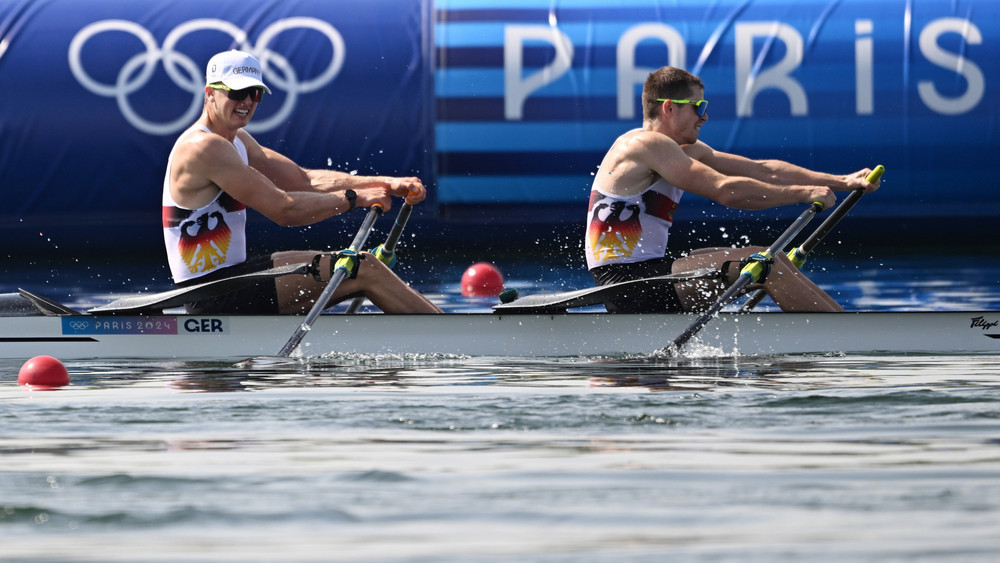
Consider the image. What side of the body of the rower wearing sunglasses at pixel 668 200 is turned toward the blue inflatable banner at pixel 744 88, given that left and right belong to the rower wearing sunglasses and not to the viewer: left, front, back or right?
left

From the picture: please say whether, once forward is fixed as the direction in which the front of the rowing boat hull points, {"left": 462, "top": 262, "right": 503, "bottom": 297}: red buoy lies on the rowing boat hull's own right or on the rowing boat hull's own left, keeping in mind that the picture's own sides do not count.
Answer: on the rowing boat hull's own right

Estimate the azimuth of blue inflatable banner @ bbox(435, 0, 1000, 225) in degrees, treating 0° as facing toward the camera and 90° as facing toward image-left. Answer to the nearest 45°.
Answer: approximately 0°

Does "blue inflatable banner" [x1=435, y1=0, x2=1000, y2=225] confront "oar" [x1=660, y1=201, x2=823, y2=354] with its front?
yes

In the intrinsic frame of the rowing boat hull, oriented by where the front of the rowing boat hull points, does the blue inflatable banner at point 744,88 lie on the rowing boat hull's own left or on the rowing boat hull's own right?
on the rowing boat hull's own right

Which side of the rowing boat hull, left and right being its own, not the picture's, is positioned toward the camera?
left

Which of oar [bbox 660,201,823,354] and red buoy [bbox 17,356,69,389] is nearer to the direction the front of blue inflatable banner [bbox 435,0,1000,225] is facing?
the oar

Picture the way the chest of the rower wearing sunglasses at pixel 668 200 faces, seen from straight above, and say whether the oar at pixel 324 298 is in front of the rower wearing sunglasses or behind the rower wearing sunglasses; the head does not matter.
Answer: behind

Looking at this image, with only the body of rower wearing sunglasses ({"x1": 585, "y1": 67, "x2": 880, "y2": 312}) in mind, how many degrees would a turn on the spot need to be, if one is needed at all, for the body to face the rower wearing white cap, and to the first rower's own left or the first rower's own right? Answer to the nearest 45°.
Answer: approximately 180°

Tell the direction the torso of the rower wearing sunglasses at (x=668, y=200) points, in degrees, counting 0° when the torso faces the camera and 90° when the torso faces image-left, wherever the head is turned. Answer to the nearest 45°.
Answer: approximately 270°

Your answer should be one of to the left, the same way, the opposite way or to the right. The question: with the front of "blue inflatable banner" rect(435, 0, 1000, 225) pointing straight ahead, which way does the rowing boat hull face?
to the right

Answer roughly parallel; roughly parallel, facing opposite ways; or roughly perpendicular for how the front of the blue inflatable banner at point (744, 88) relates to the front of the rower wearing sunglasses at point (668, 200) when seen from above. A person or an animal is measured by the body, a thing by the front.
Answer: roughly perpendicular
